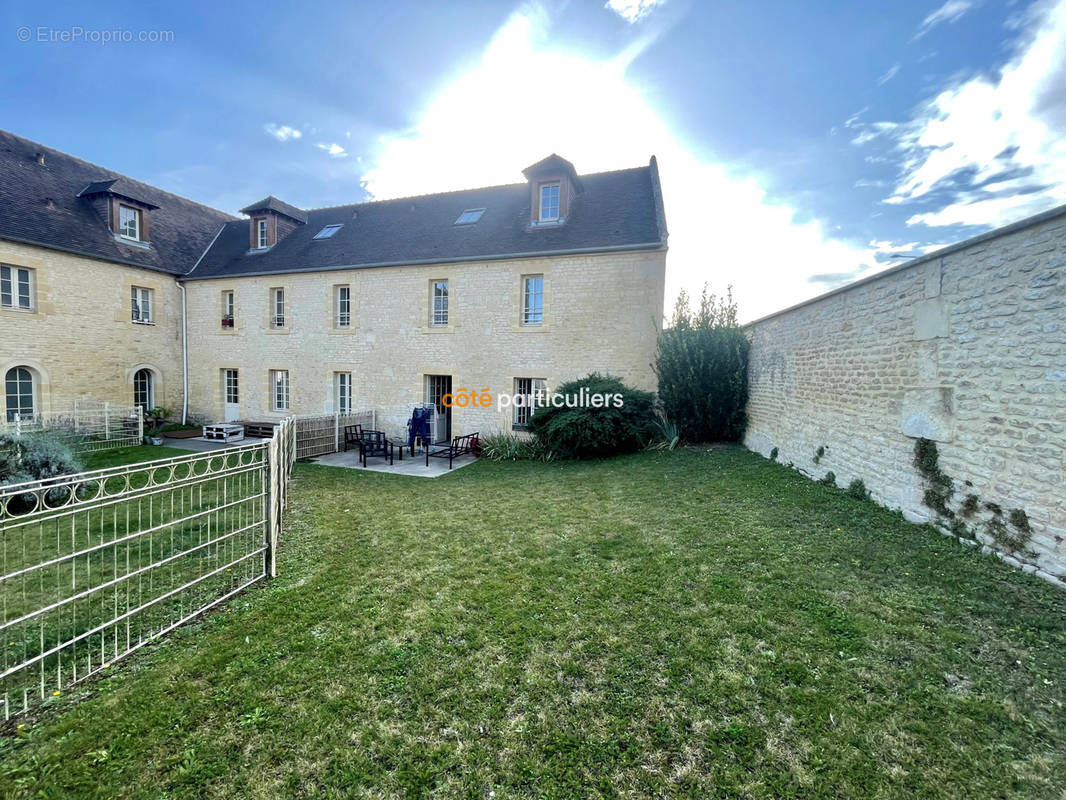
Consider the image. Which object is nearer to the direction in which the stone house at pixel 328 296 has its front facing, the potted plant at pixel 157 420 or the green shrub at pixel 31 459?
the green shrub

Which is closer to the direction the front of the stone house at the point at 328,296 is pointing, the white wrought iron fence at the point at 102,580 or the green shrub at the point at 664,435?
the white wrought iron fence

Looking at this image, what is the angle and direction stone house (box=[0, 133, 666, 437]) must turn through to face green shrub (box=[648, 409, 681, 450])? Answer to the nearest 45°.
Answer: approximately 45° to its left

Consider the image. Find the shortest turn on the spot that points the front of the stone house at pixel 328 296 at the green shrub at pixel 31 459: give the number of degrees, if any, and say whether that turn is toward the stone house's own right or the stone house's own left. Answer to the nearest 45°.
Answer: approximately 45° to the stone house's own right

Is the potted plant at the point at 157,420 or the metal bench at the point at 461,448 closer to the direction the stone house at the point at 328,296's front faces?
the metal bench

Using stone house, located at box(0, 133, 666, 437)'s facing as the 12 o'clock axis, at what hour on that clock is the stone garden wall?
The stone garden wall is roughly at 11 o'clock from the stone house.

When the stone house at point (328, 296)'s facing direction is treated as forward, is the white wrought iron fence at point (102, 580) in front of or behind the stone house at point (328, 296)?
in front

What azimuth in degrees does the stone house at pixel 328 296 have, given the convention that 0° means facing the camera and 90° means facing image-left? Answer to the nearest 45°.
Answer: approximately 0°

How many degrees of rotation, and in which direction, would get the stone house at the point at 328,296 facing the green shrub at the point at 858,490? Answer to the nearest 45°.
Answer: approximately 45° to its left

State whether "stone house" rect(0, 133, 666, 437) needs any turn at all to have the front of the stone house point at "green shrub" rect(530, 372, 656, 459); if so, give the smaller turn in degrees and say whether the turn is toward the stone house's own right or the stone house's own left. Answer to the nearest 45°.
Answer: approximately 45° to the stone house's own left
